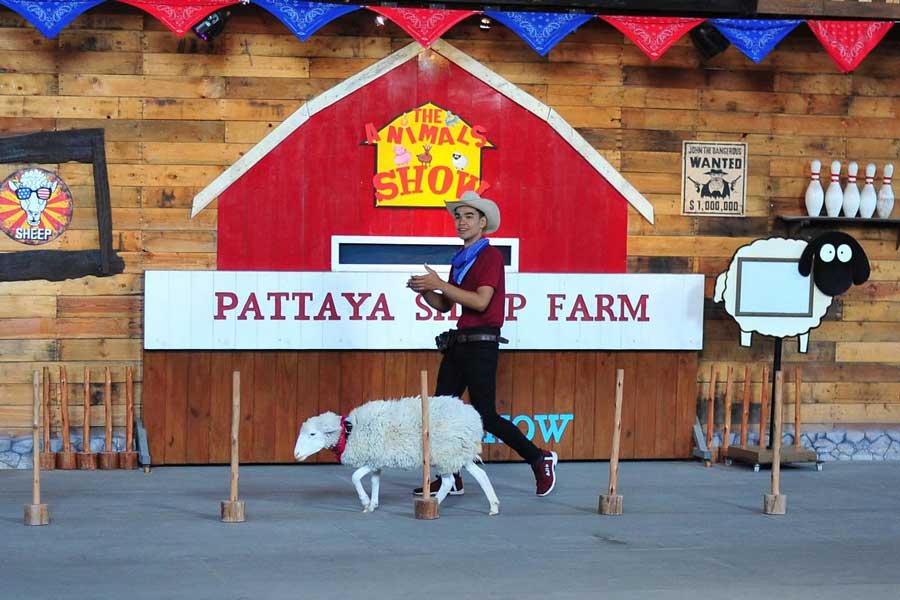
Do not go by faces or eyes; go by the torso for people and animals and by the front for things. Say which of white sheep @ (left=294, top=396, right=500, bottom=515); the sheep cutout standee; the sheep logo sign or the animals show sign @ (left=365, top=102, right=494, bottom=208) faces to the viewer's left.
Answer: the white sheep

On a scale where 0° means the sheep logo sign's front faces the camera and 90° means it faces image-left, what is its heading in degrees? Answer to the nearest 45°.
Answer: approximately 0°

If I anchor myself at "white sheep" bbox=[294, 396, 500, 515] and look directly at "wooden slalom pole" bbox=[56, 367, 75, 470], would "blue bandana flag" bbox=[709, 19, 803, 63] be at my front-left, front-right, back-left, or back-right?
back-right

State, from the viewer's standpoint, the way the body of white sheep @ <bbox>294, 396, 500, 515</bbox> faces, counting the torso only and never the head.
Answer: to the viewer's left

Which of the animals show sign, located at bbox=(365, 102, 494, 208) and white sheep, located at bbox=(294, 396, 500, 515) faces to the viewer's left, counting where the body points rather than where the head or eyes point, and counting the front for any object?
the white sheep

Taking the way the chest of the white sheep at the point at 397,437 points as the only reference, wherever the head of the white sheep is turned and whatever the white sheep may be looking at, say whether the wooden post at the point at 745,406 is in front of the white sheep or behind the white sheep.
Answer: behind

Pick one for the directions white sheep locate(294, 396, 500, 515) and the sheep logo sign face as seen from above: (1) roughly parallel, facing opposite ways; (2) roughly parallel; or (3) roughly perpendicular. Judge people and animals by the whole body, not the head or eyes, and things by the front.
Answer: roughly perpendicular
